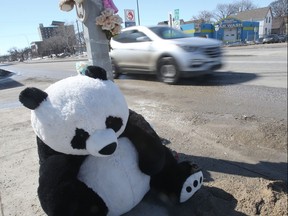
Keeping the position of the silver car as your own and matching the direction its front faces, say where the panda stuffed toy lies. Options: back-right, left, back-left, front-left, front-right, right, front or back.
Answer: front-right

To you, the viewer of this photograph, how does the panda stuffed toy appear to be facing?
facing the viewer and to the right of the viewer

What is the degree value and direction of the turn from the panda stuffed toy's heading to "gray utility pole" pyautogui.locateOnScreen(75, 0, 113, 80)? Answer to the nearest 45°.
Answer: approximately 135° to its left

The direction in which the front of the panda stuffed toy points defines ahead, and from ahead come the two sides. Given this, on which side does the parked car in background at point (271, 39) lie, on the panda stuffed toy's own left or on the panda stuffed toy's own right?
on the panda stuffed toy's own left

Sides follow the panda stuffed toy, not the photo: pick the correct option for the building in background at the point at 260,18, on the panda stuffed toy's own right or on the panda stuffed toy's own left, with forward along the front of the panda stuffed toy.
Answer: on the panda stuffed toy's own left

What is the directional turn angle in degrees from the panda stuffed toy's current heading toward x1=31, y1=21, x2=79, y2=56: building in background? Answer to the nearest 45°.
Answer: approximately 135° to its left

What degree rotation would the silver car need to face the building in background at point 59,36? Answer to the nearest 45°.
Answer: approximately 180°

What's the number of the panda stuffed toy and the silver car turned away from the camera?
0

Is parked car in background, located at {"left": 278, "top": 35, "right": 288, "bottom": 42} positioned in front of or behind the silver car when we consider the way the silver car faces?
in front
